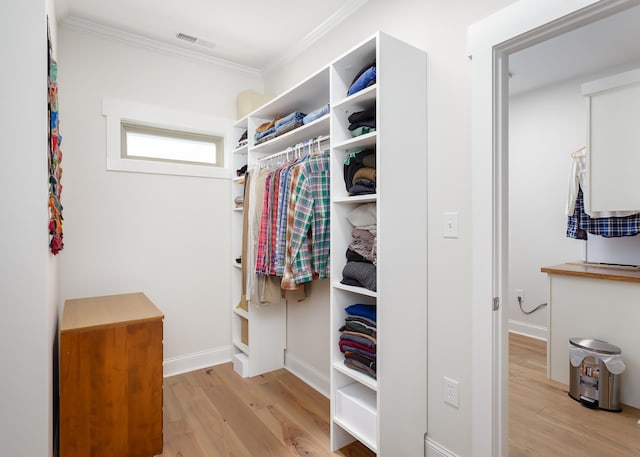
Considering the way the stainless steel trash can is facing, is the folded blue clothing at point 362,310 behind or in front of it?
in front

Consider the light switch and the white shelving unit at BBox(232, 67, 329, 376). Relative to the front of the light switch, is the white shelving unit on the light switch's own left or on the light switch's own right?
on the light switch's own right

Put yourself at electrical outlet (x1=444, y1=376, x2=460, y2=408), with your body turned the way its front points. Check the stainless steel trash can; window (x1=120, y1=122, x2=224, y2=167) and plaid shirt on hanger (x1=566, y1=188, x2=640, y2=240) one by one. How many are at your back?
2

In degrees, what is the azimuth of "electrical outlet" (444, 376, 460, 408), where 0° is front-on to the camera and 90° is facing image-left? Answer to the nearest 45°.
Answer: approximately 45°

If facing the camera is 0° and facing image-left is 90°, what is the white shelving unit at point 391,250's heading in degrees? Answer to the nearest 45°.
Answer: approximately 45°

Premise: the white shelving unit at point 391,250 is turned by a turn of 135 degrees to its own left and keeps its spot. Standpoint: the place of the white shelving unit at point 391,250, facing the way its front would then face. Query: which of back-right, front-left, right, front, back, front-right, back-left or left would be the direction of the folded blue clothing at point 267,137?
back-left

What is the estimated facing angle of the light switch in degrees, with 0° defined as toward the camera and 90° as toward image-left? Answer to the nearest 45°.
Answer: approximately 45°
